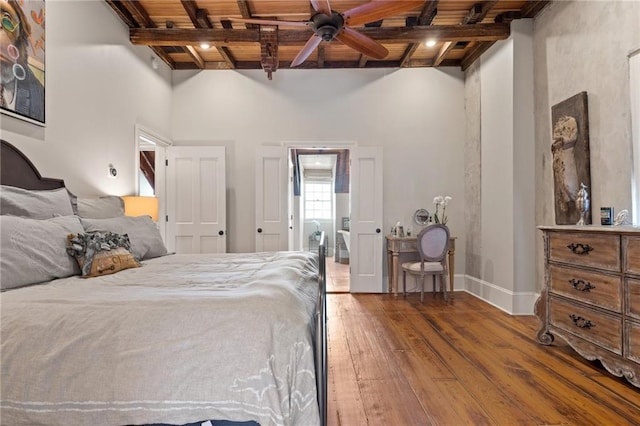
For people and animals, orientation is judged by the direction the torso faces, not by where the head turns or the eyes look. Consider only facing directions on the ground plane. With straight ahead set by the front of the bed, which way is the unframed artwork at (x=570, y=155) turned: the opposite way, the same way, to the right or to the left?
the opposite way

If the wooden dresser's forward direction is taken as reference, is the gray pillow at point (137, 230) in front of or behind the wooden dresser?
in front

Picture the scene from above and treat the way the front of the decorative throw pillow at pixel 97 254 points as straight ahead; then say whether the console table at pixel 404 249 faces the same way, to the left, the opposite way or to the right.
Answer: to the right

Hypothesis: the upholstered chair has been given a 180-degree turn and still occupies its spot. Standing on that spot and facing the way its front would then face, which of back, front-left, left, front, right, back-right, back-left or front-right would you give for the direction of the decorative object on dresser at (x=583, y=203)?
front

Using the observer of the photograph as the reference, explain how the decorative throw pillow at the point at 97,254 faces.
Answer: facing the viewer and to the right of the viewer

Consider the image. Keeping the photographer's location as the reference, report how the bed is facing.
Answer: facing to the right of the viewer

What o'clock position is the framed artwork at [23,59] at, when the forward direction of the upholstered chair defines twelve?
The framed artwork is roughly at 9 o'clock from the upholstered chair.

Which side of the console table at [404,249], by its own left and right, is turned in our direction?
front

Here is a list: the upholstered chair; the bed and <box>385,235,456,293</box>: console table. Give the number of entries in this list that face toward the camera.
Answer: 1

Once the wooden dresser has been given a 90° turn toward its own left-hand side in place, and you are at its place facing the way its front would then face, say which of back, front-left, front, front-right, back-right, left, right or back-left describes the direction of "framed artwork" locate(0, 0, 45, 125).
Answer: right

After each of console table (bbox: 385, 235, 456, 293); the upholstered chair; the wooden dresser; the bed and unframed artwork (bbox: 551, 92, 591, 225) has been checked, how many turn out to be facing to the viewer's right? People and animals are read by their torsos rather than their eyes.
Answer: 1

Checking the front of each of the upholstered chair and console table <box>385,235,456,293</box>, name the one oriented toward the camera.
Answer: the console table

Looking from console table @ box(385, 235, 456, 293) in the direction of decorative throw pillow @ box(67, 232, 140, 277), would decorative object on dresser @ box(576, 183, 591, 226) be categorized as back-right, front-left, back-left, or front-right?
front-left

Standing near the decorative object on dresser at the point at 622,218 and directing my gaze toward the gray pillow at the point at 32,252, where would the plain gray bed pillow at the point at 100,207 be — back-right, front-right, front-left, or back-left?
front-right

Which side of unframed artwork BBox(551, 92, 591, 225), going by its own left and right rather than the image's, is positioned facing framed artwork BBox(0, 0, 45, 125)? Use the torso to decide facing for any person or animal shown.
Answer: front

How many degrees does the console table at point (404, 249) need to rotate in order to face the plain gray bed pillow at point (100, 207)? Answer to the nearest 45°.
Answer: approximately 45° to its right

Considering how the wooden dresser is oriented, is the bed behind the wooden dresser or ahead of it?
ahead

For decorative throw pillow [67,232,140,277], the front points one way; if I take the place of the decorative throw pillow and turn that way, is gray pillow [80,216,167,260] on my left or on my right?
on my left
